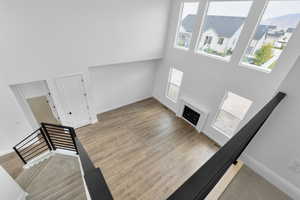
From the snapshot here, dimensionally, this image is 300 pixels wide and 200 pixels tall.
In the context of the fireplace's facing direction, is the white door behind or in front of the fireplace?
in front

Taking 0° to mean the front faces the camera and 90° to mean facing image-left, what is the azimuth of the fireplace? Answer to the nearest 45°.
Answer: approximately 45°

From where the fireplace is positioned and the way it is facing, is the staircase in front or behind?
in front

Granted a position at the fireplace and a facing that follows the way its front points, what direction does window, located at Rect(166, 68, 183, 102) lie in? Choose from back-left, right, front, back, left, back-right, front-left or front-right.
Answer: right
